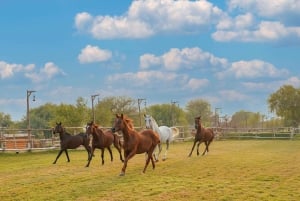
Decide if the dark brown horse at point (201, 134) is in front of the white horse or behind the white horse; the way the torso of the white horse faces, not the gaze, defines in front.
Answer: behind

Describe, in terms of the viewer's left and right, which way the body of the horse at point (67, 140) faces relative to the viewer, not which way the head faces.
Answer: facing to the left of the viewer

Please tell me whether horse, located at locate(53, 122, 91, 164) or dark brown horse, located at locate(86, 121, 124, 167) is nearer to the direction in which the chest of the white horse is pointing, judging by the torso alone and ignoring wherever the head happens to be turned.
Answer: the dark brown horse

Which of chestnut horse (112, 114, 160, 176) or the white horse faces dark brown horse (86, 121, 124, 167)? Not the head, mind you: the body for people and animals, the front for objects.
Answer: the white horse

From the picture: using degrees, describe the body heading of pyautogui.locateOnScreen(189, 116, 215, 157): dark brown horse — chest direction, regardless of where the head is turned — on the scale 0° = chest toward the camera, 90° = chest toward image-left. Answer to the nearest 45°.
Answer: approximately 45°

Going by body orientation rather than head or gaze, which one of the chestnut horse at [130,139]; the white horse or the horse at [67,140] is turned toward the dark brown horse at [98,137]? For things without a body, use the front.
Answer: the white horse

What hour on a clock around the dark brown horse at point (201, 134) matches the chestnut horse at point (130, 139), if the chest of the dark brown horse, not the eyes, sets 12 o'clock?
The chestnut horse is roughly at 11 o'clock from the dark brown horse.

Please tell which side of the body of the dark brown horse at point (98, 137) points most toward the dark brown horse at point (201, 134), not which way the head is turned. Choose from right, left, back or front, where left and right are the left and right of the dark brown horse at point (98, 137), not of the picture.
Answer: back

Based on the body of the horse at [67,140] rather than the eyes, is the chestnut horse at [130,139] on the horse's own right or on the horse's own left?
on the horse's own left
